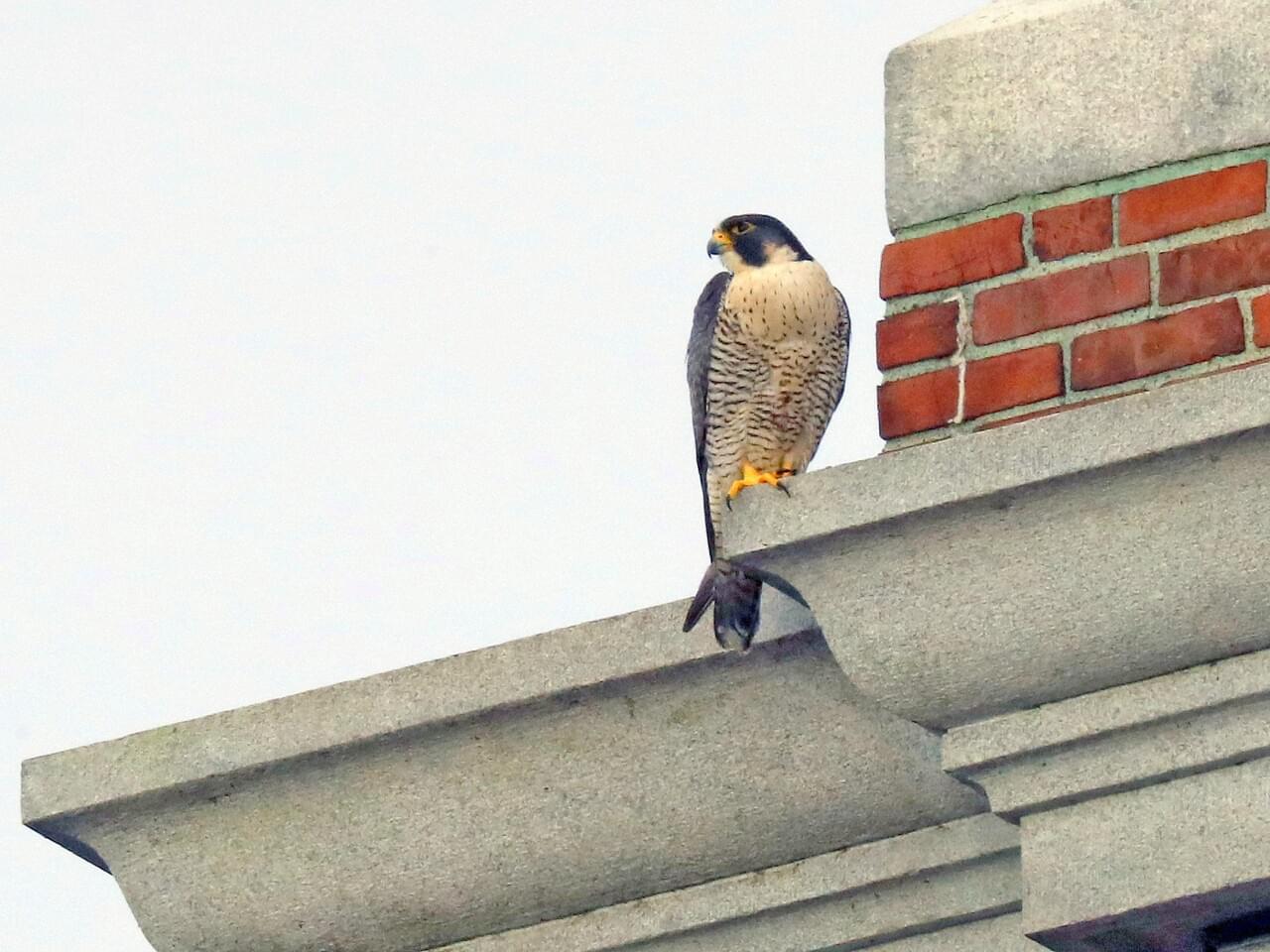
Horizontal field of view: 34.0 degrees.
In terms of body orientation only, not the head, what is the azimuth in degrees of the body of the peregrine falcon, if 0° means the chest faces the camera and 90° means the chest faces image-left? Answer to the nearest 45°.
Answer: approximately 315°
